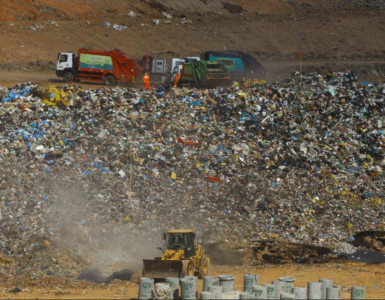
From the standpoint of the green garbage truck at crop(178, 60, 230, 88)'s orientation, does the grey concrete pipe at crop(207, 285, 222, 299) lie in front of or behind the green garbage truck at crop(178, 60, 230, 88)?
behind

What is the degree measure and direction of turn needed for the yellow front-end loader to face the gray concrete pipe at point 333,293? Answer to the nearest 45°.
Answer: approximately 90° to its left

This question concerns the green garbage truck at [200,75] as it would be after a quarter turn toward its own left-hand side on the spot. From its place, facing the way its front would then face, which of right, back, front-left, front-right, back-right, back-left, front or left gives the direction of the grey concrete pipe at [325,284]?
front-left

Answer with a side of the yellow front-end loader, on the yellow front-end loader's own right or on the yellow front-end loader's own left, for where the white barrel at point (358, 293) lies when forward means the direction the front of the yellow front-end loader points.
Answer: on the yellow front-end loader's own left

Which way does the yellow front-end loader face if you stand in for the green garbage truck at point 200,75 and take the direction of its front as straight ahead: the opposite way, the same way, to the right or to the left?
to the left

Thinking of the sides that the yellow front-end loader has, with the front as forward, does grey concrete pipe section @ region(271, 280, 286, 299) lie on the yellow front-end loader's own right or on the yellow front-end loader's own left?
on the yellow front-end loader's own left

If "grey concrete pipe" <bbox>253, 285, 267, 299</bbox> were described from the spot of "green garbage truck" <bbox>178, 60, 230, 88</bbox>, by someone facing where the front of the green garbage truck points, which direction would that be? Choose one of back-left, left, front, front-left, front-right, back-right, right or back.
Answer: back-left

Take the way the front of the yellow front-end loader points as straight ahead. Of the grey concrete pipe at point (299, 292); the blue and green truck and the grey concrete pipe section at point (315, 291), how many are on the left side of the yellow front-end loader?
2

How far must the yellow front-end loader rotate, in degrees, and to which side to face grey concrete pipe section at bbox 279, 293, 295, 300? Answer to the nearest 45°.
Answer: approximately 90° to its left

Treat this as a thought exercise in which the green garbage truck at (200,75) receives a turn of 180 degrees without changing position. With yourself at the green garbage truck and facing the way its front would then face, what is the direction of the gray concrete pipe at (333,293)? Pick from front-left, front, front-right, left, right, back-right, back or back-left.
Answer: front-right

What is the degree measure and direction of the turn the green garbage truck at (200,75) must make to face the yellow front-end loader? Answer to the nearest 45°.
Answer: approximately 135° to its left

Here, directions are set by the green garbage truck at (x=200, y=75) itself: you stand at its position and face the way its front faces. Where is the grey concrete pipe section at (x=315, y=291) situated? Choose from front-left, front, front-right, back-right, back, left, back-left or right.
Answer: back-left

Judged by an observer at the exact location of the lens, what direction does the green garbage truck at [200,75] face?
facing away from the viewer and to the left of the viewer

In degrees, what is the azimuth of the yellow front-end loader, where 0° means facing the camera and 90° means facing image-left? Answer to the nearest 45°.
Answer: approximately 45°
